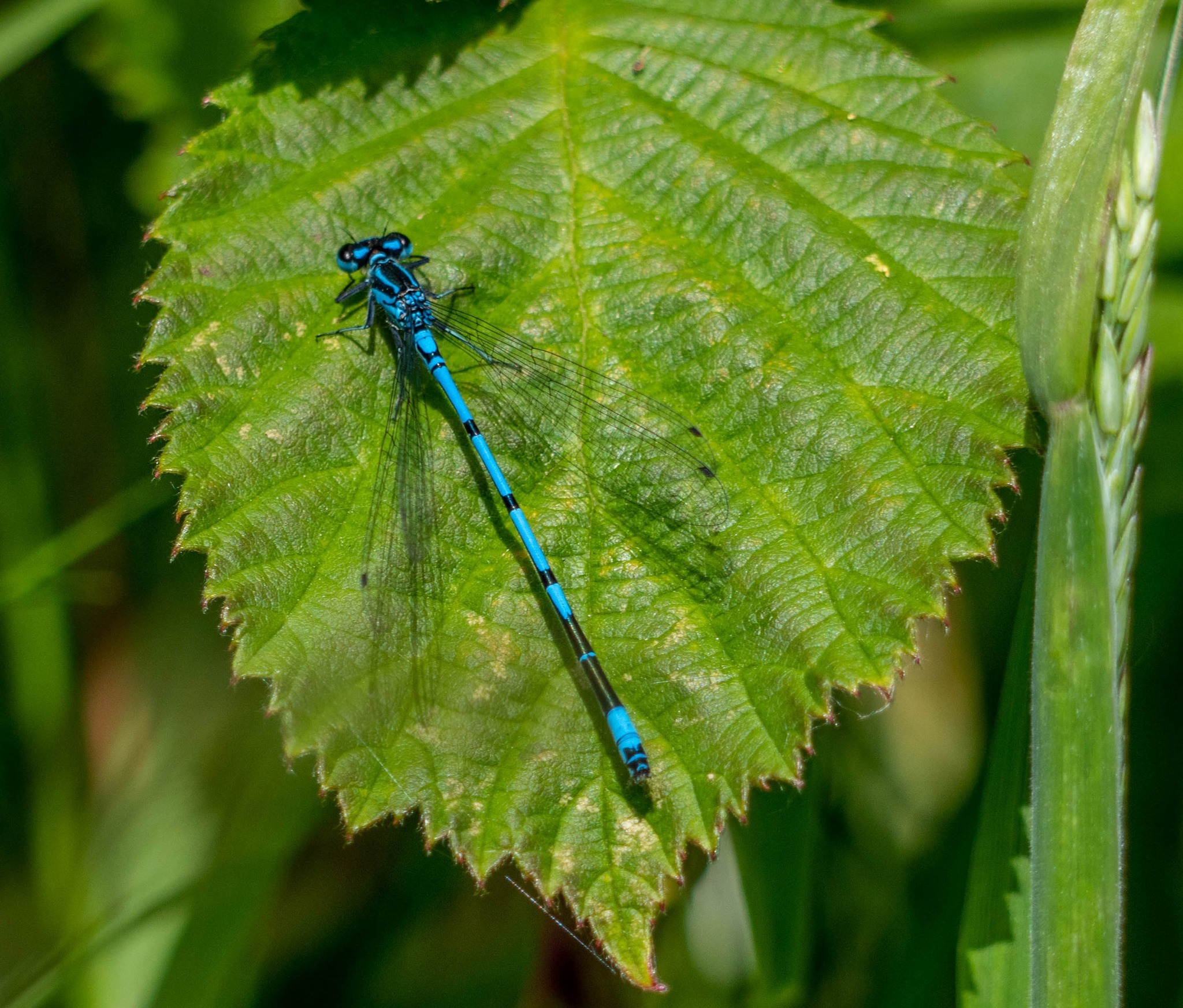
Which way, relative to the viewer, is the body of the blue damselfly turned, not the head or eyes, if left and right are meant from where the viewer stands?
facing away from the viewer and to the left of the viewer
